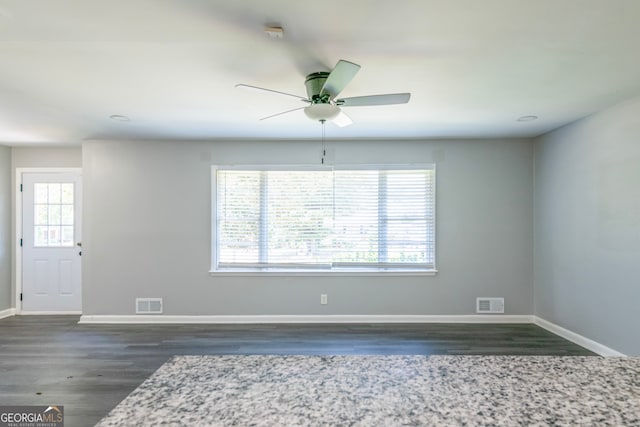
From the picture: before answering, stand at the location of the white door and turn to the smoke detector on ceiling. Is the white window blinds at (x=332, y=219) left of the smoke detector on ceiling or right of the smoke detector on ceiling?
left

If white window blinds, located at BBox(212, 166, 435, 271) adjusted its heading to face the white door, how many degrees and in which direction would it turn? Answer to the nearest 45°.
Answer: approximately 90° to its right

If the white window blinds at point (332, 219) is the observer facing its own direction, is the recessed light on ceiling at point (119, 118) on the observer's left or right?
on its right

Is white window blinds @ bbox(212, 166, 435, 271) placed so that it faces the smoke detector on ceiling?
yes

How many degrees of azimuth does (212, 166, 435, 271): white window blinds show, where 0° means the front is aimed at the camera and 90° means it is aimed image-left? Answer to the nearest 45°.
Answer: approximately 0°

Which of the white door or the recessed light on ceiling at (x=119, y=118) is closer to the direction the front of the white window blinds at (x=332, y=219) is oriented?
the recessed light on ceiling

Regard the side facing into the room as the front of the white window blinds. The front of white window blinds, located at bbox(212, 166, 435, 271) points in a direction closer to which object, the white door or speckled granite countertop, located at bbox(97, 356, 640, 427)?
the speckled granite countertop
